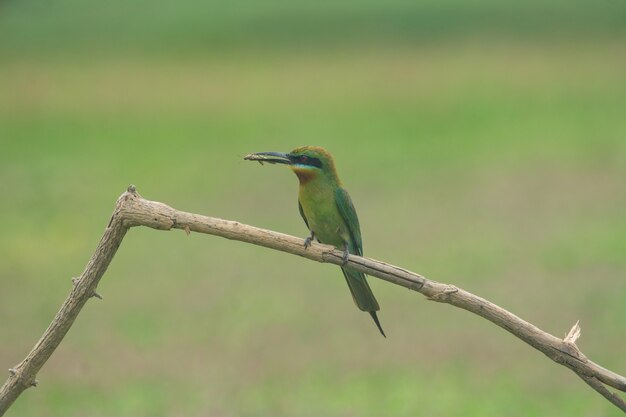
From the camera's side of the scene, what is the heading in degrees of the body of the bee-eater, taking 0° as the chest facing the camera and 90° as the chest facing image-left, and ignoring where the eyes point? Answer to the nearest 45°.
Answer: approximately 45°
